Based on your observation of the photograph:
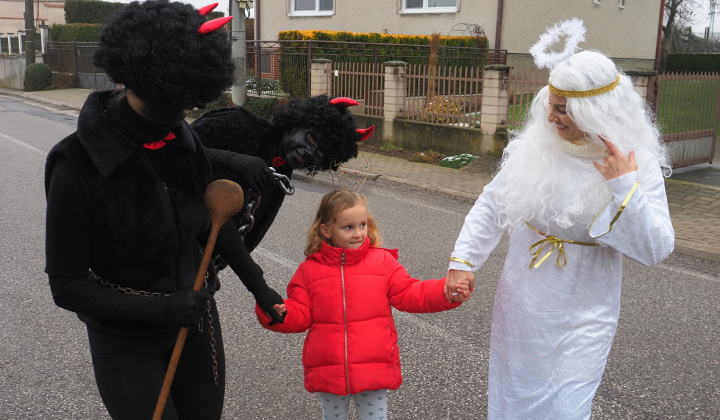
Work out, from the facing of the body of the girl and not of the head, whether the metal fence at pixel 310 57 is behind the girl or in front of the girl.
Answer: behind

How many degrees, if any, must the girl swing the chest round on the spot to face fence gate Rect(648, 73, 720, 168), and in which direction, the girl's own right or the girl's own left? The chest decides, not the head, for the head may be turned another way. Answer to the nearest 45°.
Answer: approximately 135° to the girl's own left

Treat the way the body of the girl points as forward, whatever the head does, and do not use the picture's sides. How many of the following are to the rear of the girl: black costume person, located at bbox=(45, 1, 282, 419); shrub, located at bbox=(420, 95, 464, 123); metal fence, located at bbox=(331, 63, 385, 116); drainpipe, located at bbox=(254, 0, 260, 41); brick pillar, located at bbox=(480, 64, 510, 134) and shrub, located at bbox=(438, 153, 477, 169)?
5

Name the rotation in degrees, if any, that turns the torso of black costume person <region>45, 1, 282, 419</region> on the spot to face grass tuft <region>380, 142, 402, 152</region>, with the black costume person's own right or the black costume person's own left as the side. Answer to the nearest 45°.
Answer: approximately 135° to the black costume person's own left

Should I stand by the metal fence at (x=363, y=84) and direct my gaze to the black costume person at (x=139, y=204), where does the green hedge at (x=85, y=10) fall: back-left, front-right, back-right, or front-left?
back-right

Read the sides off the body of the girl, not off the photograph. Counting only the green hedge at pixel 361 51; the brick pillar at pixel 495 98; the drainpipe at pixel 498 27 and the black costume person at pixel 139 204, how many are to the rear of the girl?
3

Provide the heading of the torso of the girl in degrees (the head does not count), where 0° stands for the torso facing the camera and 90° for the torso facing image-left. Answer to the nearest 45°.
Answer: approximately 0°

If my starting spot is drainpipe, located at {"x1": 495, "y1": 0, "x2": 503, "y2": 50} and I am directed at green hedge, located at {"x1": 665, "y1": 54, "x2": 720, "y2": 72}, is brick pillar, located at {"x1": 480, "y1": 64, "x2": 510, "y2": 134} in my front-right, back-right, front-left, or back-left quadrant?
back-right

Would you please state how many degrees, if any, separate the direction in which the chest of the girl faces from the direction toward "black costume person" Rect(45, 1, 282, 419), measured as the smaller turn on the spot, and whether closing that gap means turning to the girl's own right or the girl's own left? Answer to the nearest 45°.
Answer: approximately 45° to the girl's own right
